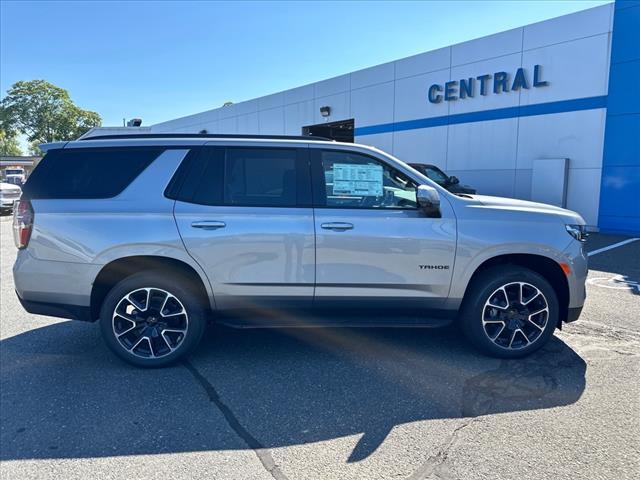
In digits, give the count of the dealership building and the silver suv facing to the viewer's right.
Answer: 1

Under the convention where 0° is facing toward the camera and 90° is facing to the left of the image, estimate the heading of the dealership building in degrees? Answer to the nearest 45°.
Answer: approximately 45°

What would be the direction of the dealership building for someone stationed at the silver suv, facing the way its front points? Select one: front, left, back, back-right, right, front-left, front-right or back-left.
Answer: front-left

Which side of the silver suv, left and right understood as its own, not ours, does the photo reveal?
right

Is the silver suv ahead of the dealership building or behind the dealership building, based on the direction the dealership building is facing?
ahead
